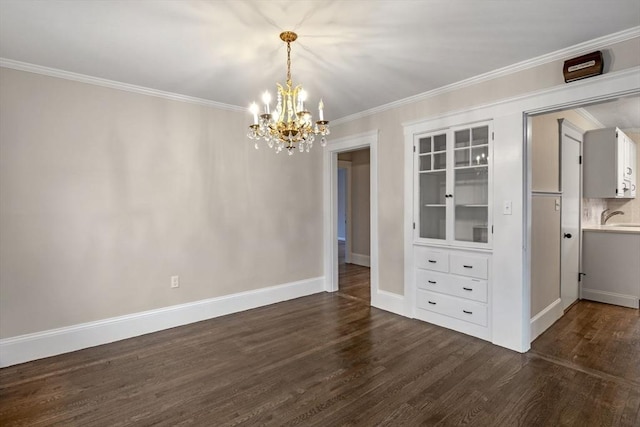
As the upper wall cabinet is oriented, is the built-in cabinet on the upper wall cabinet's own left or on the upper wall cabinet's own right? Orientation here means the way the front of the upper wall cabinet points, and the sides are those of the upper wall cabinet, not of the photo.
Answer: on the upper wall cabinet's own right

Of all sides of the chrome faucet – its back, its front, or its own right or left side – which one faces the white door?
right

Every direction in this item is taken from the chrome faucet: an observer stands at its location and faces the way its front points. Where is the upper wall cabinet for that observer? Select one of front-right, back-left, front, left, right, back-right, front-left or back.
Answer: right

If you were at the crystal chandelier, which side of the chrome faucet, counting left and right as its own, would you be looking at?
right

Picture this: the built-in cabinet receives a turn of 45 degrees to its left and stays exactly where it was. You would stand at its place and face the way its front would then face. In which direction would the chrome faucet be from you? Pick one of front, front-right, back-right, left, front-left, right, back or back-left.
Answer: back-left

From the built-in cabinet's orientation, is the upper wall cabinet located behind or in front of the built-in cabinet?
behind

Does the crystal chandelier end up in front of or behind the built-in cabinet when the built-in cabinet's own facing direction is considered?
in front
